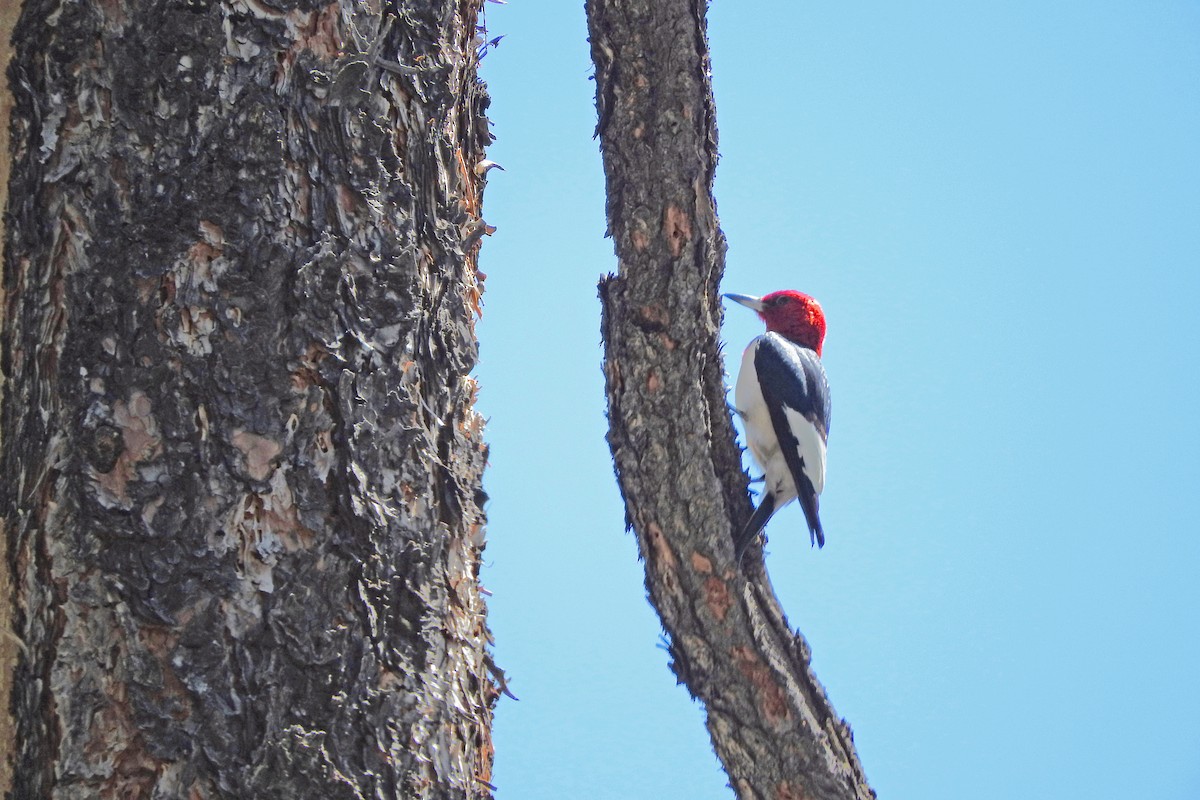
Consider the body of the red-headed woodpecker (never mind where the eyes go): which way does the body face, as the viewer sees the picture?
to the viewer's left

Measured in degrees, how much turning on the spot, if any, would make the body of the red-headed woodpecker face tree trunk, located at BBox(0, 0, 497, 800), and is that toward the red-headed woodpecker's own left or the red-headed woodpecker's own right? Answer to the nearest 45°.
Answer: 0° — it already faces it
